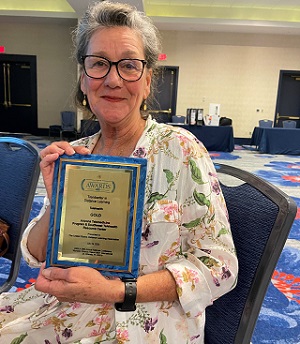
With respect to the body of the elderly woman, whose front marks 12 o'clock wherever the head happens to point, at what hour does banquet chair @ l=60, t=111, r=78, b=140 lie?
The banquet chair is roughly at 4 o'clock from the elderly woman.

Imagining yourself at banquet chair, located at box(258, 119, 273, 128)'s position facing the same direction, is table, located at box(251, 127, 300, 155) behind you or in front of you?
in front

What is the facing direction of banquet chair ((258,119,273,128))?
toward the camera

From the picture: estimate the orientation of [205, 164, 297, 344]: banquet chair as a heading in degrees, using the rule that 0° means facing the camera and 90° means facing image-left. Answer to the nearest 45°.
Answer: approximately 45°

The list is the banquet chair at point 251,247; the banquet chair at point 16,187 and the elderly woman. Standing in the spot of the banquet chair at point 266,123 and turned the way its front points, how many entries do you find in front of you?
3

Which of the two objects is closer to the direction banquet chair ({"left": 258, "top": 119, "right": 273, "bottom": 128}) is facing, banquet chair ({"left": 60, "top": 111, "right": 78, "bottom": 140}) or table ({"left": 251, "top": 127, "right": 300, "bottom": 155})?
the table

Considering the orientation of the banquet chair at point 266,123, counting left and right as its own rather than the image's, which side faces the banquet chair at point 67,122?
right

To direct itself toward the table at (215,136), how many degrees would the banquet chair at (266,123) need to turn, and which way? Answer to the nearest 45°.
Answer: approximately 45° to its right

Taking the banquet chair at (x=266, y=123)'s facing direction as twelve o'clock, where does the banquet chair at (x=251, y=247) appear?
the banquet chair at (x=251, y=247) is roughly at 12 o'clock from the banquet chair at (x=266, y=123).
